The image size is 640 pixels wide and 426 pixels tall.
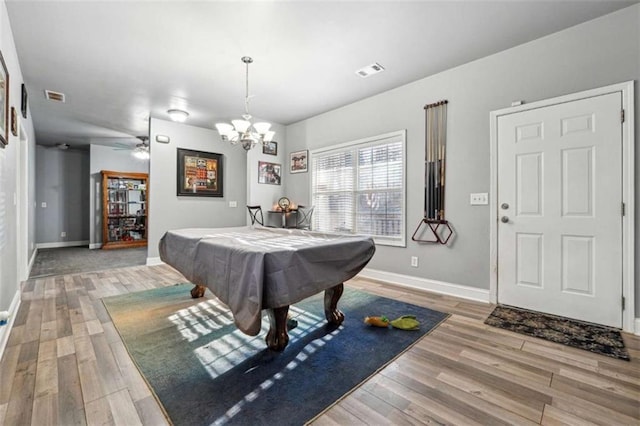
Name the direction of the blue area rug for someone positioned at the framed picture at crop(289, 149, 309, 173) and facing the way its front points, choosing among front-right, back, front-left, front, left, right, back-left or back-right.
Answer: front-left

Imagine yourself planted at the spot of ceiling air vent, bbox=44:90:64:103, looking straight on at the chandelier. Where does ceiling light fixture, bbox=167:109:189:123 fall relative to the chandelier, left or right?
left

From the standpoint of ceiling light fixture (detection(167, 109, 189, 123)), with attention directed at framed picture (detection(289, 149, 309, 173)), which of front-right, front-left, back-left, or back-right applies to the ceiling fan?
back-left

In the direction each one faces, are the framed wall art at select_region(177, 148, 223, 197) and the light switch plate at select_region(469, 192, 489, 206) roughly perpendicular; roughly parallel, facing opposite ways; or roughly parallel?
roughly perpendicular

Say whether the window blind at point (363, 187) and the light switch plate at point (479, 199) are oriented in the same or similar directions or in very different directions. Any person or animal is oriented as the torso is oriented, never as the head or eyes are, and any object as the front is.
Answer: same or similar directions

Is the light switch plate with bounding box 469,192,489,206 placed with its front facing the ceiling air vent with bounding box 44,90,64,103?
no

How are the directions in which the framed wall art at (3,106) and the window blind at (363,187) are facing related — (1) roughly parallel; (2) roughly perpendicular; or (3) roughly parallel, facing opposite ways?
roughly parallel, facing opposite ways

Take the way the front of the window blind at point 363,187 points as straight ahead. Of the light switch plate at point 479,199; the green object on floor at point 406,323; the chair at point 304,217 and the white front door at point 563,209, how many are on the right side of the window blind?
1

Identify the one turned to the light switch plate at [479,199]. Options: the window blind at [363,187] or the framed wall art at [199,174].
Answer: the framed wall art

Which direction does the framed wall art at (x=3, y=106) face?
to the viewer's right

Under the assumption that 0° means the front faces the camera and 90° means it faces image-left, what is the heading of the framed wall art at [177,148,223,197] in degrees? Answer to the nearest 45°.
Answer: approximately 315°

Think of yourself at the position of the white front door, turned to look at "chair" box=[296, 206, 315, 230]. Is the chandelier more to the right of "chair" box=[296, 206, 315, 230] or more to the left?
left

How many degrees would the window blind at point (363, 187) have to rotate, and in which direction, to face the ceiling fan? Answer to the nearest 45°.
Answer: approximately 45° to its right
